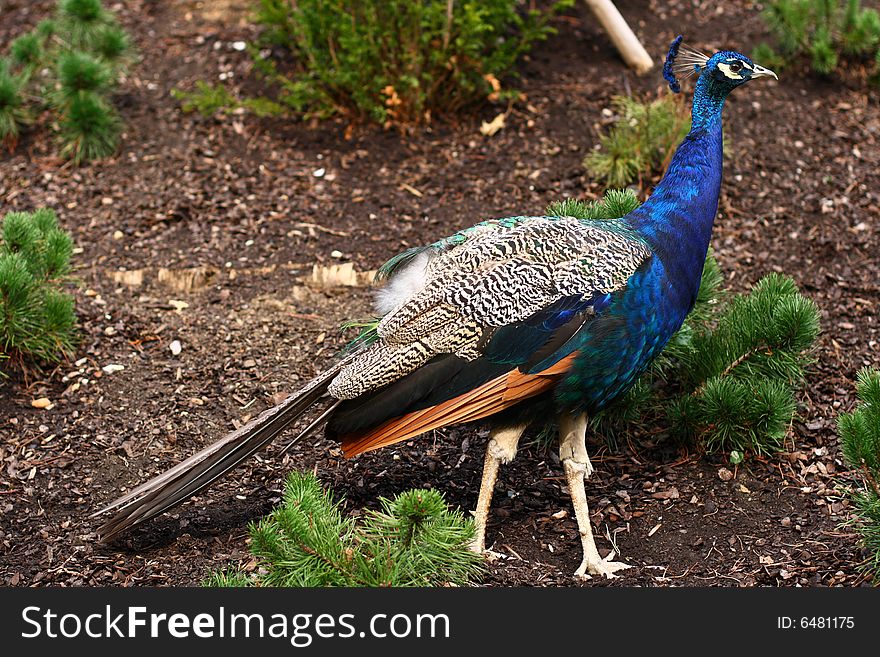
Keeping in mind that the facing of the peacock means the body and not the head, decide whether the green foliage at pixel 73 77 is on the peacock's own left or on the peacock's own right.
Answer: on the peacock's own left

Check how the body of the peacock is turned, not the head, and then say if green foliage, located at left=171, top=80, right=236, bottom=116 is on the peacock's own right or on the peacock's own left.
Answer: on the peacock's own left

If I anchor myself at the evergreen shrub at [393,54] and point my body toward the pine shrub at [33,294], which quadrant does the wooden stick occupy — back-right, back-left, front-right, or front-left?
back-left

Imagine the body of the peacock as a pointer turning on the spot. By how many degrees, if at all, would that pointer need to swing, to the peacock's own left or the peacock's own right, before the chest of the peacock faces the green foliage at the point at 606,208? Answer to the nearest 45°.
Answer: approximately 45° to the peacock's own left

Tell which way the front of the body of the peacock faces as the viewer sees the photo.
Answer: to the viewer's right

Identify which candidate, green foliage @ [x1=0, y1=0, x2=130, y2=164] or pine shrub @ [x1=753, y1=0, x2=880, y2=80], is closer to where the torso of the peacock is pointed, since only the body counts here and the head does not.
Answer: the pine shrub

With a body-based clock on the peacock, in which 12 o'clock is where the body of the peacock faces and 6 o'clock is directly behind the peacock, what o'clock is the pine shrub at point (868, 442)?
The pine shrub is roughly at 1 o'clock from the peacock.

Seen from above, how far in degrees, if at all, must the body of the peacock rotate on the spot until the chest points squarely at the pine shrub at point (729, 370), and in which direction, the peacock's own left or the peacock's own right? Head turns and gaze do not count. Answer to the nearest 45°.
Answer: approximately 45° to the peacock's own left

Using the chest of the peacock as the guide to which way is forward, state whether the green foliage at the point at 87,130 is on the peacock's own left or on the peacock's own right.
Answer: on the peacock's own left

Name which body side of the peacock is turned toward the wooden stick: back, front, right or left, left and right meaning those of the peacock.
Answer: left

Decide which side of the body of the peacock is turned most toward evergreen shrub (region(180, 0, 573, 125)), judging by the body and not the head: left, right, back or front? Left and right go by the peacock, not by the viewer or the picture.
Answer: left
